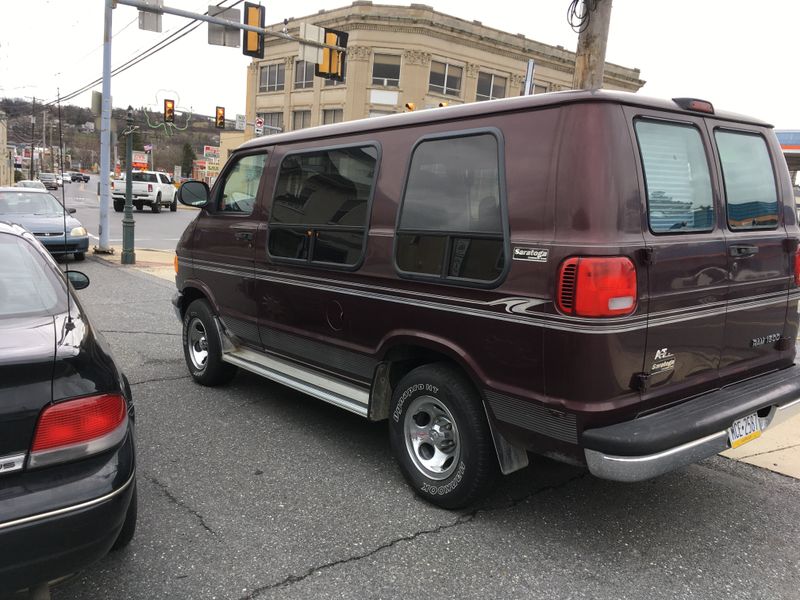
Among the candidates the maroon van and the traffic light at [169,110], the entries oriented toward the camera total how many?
1

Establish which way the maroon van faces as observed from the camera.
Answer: facing away from the viewer and to the left of the viewer

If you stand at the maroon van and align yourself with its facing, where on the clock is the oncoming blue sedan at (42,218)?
The oncoming blue sedan is roughly at 12 o'clock from the maroon van.

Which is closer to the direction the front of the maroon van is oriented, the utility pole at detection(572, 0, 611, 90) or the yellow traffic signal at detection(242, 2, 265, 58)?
the yellow traffic signal

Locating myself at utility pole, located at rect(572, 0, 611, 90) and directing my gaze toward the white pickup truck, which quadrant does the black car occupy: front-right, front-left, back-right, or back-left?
back-left

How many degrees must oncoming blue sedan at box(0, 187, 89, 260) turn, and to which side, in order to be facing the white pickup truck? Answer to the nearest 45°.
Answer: approximately 135° to its left

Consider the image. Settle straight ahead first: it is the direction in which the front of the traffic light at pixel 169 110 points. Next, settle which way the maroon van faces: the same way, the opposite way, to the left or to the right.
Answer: the opposite way

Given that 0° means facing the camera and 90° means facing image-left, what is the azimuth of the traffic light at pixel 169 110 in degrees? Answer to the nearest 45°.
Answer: approximately 0°
